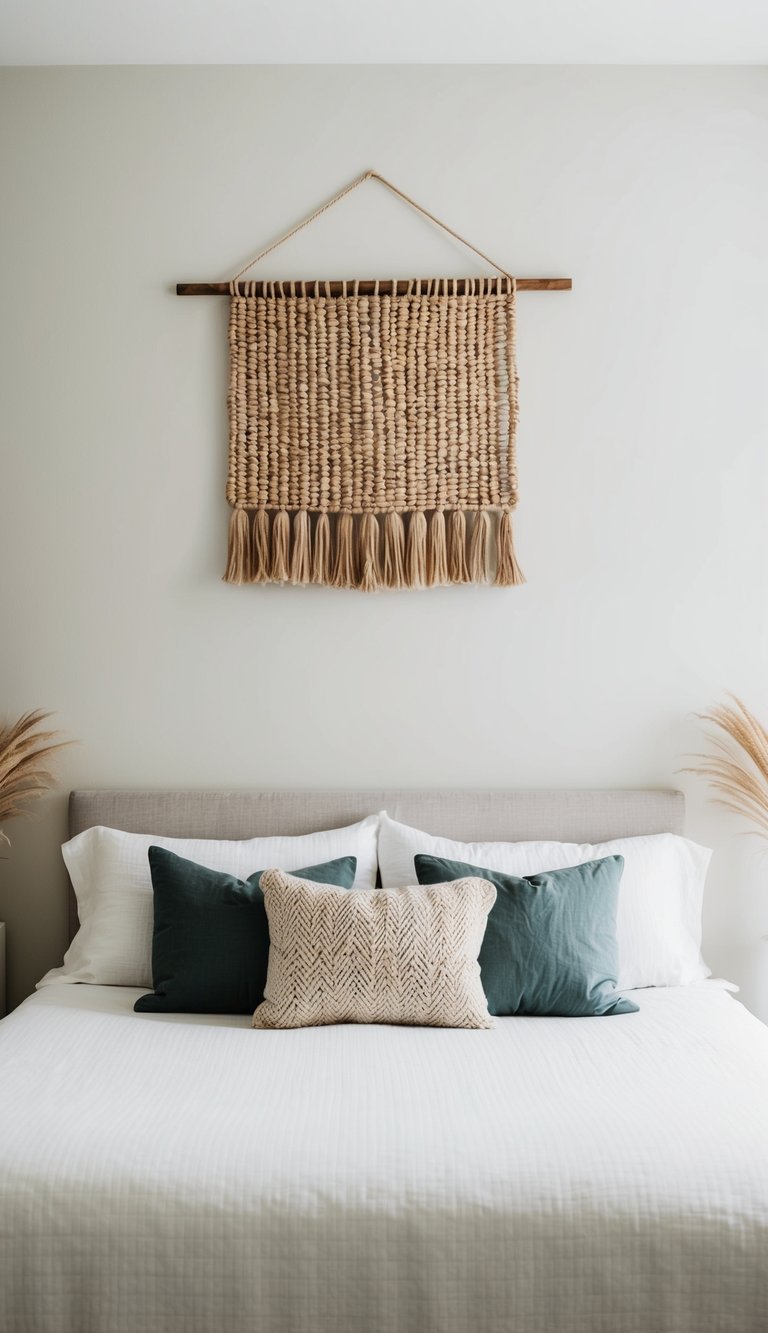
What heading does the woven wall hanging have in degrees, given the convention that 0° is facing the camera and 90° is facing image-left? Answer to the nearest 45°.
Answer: approximately 0°

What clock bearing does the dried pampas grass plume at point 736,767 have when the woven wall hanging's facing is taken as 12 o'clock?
The dried pampas grass plume is roughly at 9 o'clock from the woven wall hanging.

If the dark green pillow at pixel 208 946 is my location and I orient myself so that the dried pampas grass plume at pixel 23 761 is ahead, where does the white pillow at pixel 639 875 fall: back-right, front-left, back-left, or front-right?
back-right

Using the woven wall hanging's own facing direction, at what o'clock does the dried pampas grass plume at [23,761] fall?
The dried pampas grass plume is roughly at 3 o'clock from the woven wall hanging.
